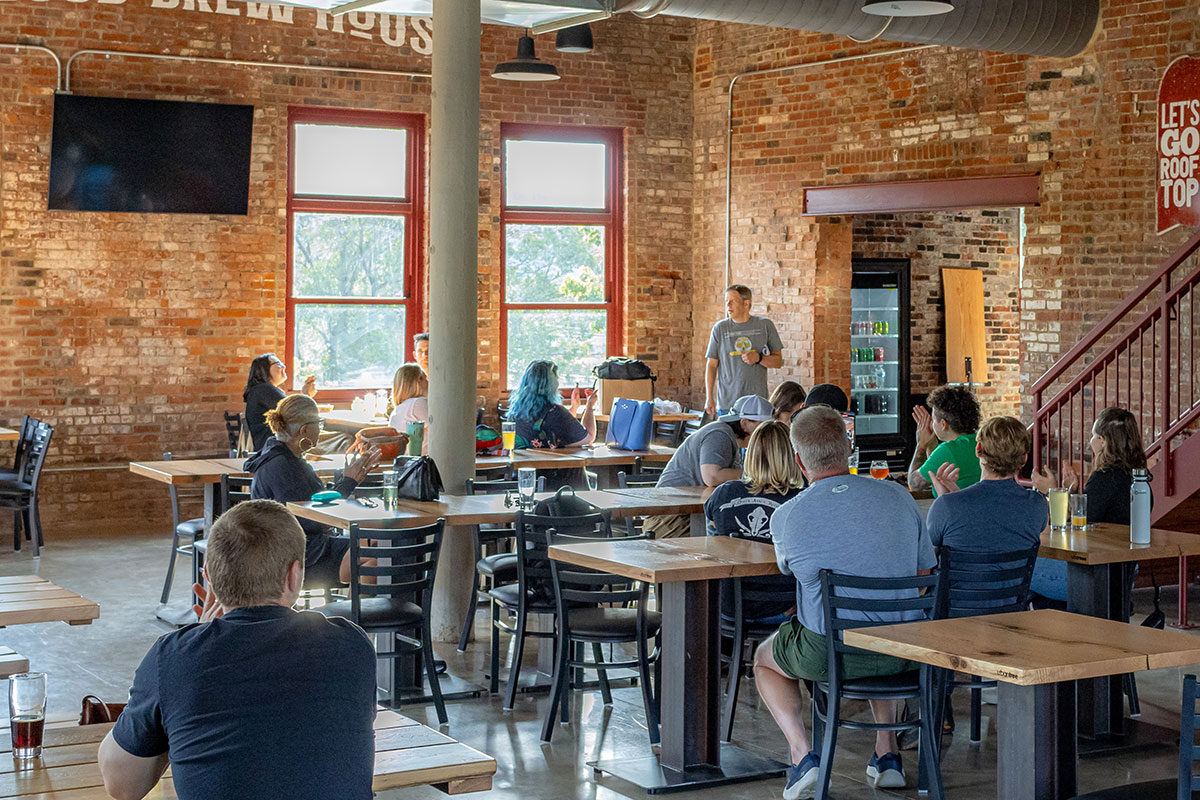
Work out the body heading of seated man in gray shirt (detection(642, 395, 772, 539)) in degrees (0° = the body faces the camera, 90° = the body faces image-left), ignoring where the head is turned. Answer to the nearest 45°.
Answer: approximately 270°

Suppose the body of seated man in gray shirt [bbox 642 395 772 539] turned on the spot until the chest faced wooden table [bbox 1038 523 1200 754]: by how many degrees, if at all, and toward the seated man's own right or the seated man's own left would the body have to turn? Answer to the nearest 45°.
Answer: approximately 45° to the seated man's own right

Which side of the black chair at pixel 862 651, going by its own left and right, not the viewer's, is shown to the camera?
back

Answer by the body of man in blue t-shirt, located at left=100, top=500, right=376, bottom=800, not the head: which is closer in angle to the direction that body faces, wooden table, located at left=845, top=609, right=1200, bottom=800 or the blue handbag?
the blue handbag

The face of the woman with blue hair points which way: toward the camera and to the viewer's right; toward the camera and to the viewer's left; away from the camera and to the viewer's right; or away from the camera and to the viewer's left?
away from the camera and to the viewer's right

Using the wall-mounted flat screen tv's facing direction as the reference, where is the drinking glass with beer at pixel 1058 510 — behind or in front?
in front

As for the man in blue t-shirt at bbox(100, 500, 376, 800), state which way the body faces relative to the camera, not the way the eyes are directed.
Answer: away from the camera

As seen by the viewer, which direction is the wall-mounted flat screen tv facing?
toward the camera

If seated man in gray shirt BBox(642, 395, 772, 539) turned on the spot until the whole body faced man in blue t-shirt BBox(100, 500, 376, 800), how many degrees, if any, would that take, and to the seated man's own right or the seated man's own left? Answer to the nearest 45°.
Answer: approximately 90° to the seated man's own right

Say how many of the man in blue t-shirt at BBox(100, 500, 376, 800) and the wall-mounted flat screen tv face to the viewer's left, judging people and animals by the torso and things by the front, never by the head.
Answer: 0

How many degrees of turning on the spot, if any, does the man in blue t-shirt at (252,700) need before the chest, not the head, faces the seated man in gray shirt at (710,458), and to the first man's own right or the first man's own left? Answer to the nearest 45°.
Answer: approximately 45° to the first man's own right

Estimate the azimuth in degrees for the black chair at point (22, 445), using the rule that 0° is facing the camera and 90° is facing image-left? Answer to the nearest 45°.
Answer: approximately 90°

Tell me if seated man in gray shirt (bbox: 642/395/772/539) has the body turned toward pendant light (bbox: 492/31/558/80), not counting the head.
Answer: no

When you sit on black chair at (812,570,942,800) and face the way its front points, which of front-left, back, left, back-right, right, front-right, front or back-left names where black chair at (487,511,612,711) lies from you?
front-left

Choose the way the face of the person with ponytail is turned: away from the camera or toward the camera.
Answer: away from the camera

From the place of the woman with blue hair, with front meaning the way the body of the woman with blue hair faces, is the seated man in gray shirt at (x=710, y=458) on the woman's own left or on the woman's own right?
on the woman's own right

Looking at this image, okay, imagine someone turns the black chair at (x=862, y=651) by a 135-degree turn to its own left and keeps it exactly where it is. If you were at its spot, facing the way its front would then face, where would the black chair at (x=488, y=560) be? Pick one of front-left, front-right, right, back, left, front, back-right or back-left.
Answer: right

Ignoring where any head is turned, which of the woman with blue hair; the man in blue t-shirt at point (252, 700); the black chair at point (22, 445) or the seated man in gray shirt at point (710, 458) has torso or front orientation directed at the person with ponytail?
the man in blue t-shirt
